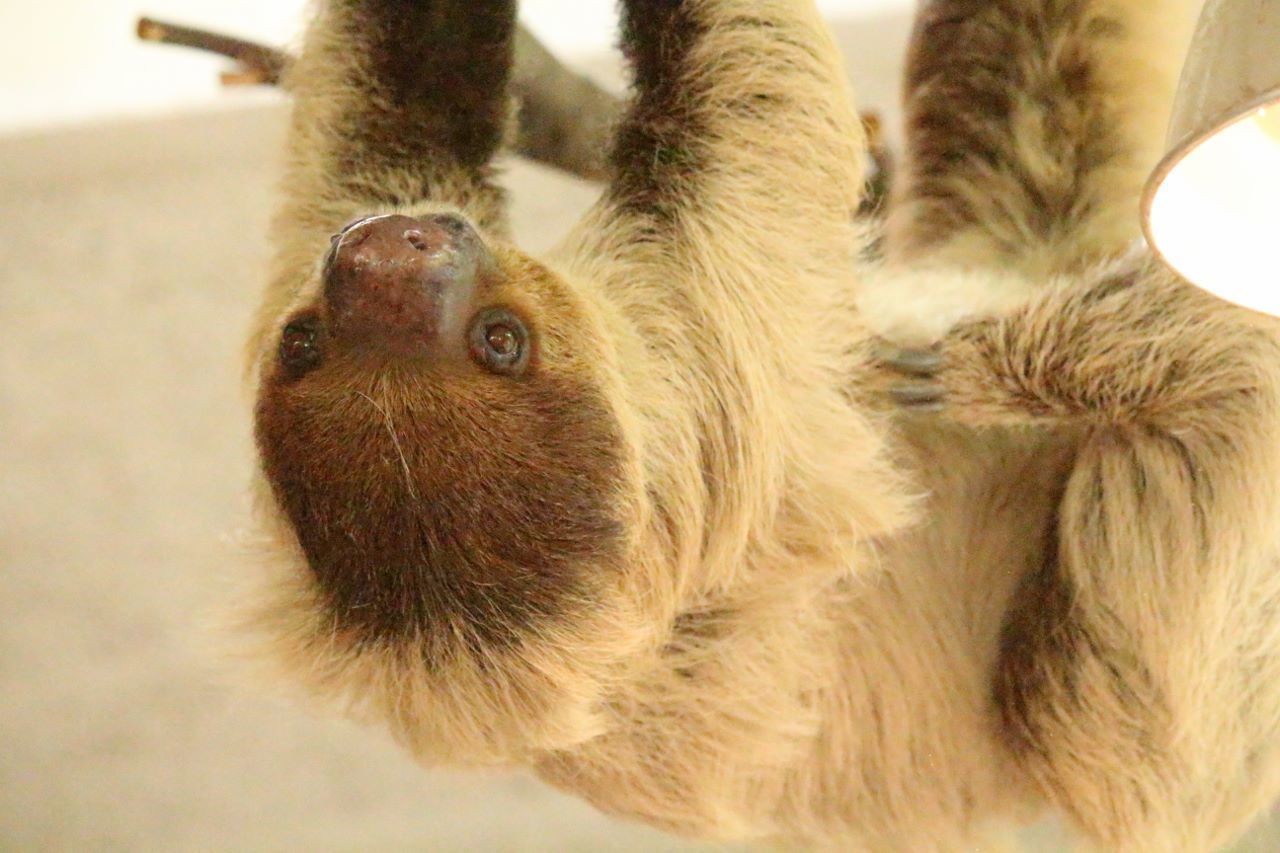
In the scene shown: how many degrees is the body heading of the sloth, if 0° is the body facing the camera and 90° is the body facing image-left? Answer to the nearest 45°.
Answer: approximately 45°
